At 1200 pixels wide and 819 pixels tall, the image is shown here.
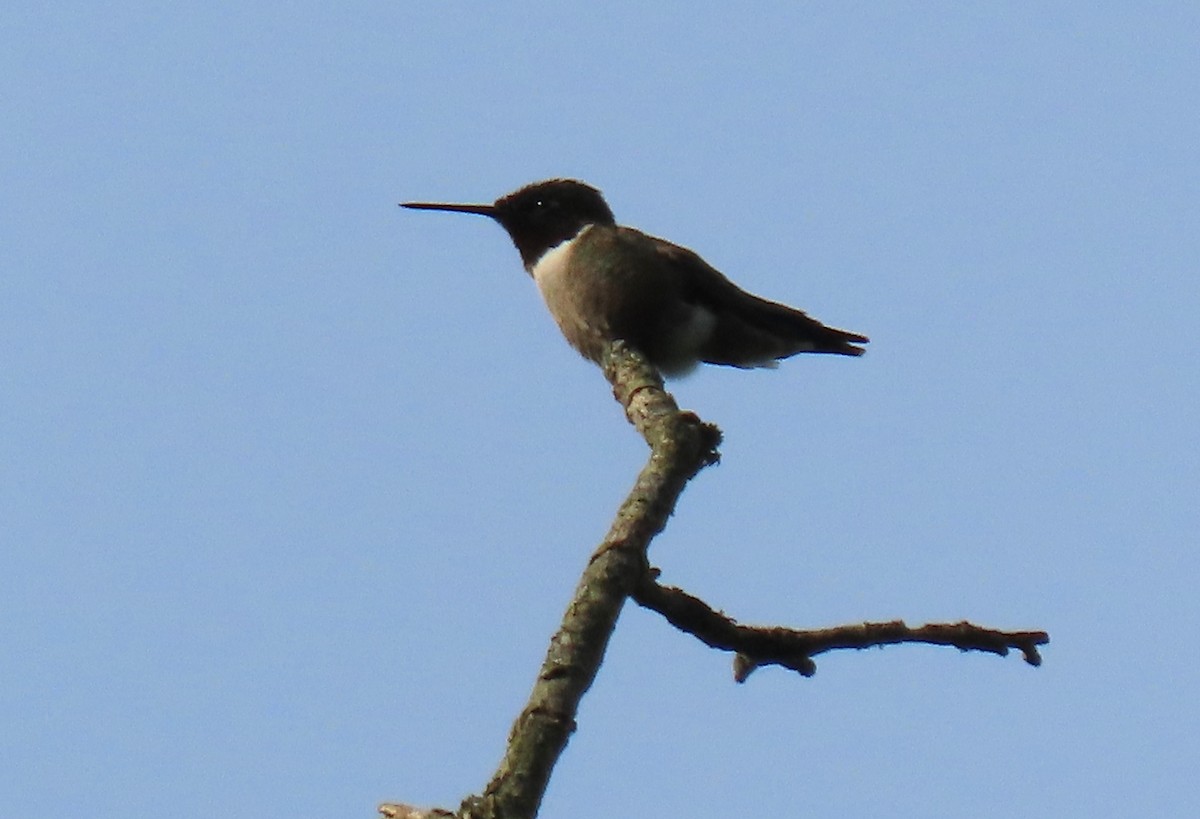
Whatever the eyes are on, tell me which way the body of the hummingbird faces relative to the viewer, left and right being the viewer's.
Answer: facing to the left of the viewer
